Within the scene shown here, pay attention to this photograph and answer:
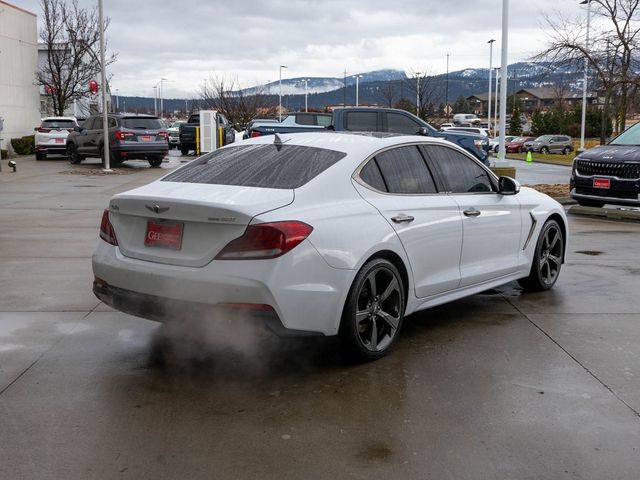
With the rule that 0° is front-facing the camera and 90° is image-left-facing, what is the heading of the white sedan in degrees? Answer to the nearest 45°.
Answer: approximately 225°

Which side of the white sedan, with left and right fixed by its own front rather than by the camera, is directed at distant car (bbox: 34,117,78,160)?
left

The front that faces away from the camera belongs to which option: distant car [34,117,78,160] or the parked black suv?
the distant car

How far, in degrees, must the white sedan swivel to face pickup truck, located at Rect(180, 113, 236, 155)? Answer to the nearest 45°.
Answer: approximately 45° to its left

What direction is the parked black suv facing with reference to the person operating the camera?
facing the viewer and to the left of the viewer

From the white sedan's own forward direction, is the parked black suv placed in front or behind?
in front

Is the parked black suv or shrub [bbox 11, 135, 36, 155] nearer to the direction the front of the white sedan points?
the parked black suv

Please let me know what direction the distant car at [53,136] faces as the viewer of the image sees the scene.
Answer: facing away from the viewer

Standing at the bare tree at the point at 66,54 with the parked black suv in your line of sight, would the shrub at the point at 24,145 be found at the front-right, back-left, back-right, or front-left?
front-right

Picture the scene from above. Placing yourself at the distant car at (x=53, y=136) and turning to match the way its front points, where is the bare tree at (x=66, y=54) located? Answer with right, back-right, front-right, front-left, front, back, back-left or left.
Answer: front

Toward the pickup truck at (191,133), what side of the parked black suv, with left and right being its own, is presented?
right

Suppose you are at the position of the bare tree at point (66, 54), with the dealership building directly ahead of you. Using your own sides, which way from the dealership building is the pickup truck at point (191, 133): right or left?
left

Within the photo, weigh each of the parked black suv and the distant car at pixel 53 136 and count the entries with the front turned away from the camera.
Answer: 1

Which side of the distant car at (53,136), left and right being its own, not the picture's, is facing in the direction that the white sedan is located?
back

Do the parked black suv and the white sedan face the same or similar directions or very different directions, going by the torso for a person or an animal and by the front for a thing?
very different directions
